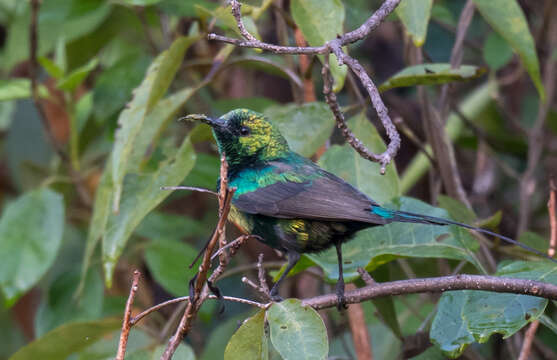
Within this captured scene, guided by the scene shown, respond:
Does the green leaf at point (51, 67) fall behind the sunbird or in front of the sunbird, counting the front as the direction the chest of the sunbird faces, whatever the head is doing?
in front

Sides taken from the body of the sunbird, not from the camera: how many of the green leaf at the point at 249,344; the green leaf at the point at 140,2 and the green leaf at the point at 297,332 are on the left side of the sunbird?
2

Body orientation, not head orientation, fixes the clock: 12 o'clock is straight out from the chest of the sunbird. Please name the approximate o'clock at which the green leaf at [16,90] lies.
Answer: The green leaf is roughly at 1 o'clock from the sunbird.

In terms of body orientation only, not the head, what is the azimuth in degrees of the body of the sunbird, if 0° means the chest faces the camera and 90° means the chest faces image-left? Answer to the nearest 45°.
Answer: approximately 90°

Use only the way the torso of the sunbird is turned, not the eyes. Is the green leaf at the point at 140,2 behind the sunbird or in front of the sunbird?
in front

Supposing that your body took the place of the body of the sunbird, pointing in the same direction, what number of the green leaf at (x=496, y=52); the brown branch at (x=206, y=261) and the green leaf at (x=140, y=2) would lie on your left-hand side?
1

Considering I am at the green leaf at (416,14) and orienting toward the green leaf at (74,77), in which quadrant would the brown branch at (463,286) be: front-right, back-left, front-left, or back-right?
back-left

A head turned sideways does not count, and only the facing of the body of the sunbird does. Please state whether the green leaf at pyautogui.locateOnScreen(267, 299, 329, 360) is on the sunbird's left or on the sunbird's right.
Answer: on the sunbird's left

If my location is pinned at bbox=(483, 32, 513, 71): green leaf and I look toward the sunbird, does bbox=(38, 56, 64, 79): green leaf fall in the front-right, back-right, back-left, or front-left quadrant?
front-right

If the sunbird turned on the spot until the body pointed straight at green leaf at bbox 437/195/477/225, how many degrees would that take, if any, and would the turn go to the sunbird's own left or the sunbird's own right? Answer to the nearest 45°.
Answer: approximately 135° to the sunbird's own right

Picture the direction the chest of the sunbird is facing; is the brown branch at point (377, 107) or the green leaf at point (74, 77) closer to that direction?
the green leaf
